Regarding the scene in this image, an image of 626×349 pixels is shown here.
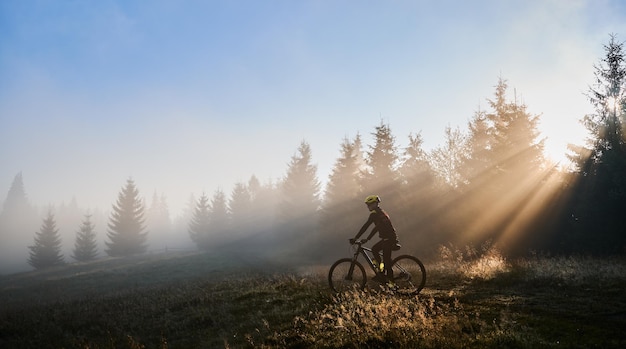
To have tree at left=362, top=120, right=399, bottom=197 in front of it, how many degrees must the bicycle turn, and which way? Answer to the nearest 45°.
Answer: approximately 90° to its right

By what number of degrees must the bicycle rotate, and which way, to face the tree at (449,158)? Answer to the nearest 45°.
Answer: approximately 90° to its right

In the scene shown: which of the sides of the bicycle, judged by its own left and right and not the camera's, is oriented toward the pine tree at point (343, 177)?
right

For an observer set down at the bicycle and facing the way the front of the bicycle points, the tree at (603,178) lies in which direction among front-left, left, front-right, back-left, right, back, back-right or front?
back-right

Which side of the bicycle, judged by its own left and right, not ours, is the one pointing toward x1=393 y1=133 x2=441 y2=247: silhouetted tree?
right

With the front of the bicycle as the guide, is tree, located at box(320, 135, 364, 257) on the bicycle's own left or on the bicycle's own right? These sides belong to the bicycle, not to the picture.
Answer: on the bicycle's own right

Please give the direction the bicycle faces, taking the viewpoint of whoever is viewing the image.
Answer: facing to the left of the viewer
